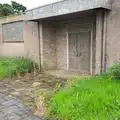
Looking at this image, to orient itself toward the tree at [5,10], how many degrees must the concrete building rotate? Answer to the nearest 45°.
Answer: approximately 90° to its right

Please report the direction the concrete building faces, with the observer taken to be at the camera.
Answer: facing the viewer and to the left of the viewer
